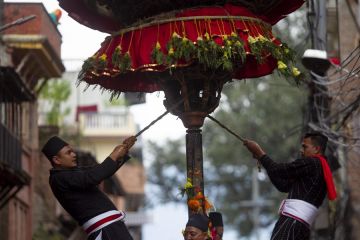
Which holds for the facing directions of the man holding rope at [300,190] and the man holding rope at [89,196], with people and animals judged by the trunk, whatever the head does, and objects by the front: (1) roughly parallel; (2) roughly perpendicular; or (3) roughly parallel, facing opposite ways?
roughly parallel, facing opposite ways

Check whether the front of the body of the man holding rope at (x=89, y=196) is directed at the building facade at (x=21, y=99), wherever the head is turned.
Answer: no

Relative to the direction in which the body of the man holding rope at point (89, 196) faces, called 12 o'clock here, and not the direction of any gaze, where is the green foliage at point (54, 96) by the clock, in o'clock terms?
The green foliage is roughly at 9 o'clock from the man holding rope.

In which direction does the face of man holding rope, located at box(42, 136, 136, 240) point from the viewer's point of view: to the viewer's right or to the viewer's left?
to the viewer's right

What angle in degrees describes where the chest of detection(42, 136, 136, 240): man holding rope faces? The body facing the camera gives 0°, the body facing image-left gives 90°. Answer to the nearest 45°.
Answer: approximately 270°

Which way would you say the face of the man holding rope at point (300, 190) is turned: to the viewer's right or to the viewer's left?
to the viewer's left

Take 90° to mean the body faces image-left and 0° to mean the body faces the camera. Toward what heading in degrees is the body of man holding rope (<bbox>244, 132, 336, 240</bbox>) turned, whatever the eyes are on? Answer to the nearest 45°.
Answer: approximately 90°

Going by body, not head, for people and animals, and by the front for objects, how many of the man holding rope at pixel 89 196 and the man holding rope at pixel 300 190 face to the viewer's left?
1

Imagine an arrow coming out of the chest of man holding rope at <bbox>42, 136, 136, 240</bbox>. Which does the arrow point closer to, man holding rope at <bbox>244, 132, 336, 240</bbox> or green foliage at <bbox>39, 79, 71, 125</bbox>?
the man holding rope at <bbox>244, 132, 336, 240</bbox>

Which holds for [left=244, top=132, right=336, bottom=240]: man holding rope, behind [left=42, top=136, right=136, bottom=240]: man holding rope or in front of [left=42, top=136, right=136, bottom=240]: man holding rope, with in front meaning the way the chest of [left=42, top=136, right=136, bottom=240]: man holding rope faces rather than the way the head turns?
in front
